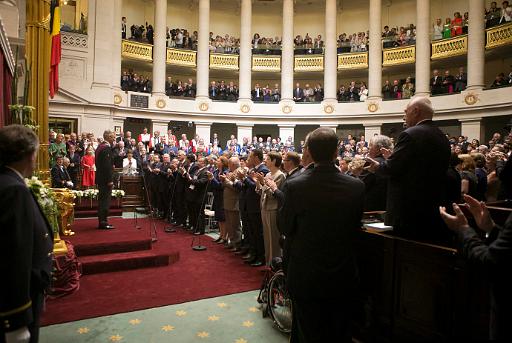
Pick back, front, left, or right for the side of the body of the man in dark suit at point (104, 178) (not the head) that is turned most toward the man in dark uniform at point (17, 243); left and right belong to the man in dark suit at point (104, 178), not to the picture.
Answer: right

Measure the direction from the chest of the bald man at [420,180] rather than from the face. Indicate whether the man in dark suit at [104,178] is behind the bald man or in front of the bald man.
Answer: in front

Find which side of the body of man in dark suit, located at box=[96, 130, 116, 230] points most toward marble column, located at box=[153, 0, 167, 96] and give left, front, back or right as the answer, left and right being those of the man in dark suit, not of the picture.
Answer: left

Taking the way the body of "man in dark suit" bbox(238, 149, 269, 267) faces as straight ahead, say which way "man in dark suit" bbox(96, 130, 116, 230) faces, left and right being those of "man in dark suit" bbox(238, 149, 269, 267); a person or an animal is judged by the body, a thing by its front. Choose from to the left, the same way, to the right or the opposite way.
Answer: the opposite way

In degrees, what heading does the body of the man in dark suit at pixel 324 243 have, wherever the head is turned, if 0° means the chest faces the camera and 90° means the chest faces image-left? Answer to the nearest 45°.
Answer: approximately 180°

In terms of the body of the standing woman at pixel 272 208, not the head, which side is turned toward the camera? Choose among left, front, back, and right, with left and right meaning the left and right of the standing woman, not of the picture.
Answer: left

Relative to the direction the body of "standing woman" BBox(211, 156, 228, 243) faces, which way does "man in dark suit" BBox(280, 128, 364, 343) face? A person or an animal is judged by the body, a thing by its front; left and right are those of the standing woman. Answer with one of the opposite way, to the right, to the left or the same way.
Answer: to the right

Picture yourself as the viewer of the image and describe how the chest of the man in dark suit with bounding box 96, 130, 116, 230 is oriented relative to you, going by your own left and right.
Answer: facing to the right of the viewer

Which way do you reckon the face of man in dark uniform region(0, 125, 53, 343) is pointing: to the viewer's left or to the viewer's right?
to the viewer's right

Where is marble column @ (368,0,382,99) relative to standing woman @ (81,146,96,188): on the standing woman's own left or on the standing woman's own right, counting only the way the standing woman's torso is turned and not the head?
on the standing woman's own left

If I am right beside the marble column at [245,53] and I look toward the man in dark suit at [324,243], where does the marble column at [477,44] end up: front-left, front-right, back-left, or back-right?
front-left

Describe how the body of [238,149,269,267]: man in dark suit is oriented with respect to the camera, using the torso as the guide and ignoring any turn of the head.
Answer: to the viewer's left

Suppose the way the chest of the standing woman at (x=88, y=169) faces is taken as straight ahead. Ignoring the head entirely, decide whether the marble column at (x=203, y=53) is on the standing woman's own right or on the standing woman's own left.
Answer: on the standing woman's own left

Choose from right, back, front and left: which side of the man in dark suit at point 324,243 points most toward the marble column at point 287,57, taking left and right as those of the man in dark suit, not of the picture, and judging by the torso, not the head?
front
